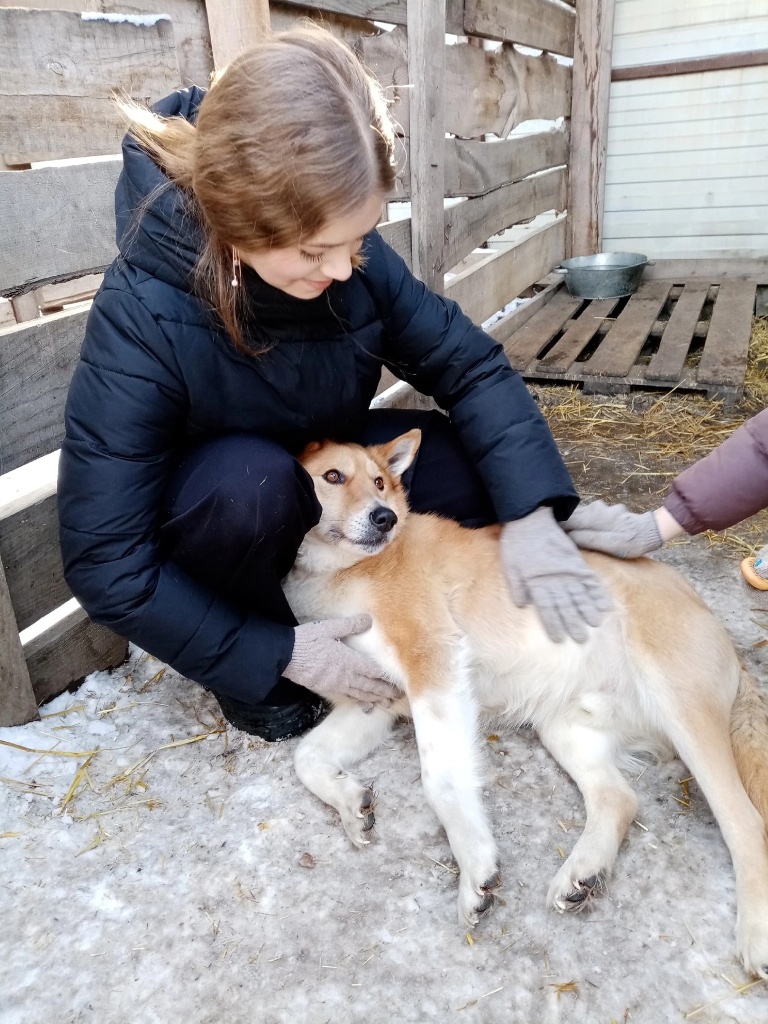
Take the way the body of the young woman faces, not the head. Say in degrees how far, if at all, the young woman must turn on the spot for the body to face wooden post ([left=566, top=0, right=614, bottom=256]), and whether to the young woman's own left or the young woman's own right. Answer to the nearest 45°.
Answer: approximately 90° to the young woman's own left

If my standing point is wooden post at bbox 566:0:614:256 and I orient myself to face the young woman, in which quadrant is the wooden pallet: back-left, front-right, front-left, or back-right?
front-left

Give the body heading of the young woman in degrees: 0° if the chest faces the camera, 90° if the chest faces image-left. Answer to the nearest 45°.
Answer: approximately 315°

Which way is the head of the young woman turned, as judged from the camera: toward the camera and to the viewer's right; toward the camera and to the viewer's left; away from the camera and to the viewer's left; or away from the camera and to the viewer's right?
toward the camera and to the viewer's right

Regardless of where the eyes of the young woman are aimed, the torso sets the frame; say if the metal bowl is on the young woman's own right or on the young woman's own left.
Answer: on the young woman's own left

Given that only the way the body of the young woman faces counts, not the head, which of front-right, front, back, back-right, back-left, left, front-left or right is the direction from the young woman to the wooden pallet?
left
